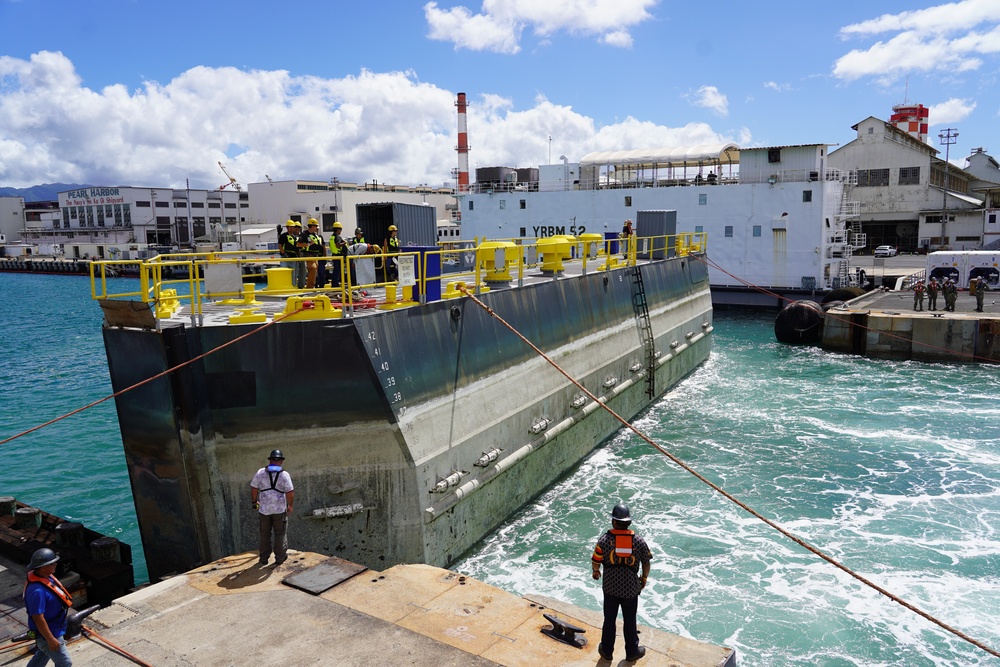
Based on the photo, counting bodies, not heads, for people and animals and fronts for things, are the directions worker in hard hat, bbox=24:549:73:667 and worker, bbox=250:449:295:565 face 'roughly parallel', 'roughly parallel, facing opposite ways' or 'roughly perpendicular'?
roughly perpendicular

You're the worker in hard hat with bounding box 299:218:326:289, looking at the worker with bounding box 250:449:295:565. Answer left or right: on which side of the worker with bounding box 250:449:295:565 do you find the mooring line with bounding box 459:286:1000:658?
left

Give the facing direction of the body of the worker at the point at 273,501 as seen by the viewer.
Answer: away from the camera

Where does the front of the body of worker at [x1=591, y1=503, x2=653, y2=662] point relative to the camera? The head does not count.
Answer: away from the camera

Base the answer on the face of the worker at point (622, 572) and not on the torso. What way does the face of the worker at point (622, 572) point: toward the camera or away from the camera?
away from the camera

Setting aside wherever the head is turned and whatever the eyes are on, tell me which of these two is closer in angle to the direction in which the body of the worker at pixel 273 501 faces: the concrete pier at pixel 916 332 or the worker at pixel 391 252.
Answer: the worker

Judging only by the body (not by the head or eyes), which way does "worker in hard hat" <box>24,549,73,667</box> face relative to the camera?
to the viewer's right

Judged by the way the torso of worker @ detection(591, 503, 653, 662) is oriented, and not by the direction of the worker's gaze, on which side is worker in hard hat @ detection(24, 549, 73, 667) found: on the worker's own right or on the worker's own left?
on the worker's own left

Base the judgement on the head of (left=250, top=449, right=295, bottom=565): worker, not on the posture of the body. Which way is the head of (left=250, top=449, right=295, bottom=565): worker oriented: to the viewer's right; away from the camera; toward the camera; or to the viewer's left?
away from the camera

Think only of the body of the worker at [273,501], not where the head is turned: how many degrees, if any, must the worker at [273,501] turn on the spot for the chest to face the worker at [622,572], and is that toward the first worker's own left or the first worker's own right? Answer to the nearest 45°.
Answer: approximately 135° to the first worker's own right
